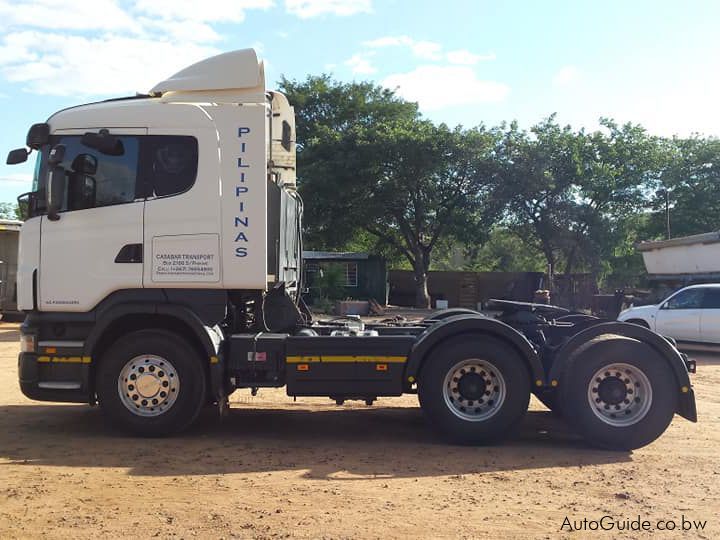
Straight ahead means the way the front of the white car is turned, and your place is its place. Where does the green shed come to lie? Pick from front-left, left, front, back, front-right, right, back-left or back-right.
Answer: front-right

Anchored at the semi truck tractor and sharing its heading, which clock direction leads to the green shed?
The green shed is roughly at 3 o'clock from the semi truck tractor.

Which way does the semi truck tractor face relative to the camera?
to the viewer's left

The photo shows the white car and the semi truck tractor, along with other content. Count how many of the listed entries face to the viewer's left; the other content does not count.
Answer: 2

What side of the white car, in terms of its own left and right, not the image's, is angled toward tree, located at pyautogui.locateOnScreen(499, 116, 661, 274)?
right

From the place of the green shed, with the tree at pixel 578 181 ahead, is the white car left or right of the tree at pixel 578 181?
right

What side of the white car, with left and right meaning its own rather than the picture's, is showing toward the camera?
left

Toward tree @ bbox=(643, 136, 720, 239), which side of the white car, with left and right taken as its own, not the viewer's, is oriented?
right
